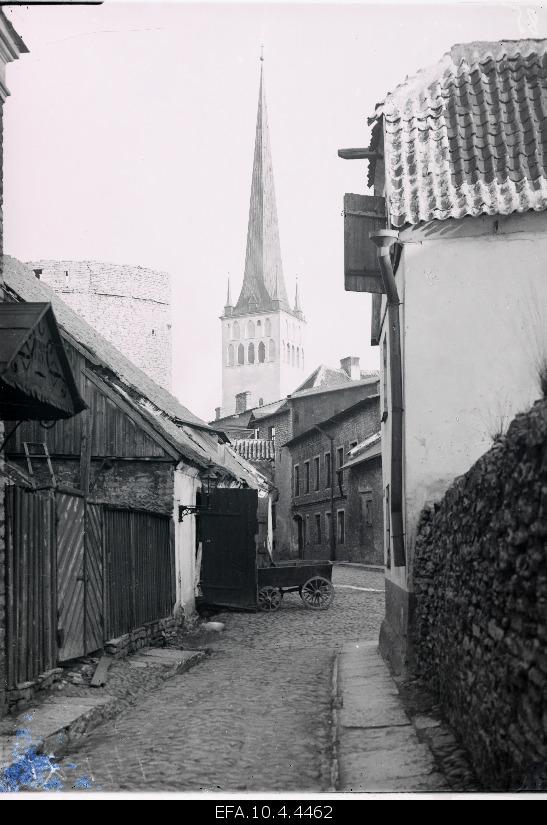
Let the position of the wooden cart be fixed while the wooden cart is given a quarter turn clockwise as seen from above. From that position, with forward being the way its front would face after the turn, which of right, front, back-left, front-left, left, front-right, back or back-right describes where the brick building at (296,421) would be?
front

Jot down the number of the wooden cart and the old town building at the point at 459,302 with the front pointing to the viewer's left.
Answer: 2

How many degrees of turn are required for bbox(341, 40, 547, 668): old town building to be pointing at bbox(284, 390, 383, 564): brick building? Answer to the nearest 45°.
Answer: approximately 90° to its right

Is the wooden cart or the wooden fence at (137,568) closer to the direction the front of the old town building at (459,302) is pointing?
the wooden fence

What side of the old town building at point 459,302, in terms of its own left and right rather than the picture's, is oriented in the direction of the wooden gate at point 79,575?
front

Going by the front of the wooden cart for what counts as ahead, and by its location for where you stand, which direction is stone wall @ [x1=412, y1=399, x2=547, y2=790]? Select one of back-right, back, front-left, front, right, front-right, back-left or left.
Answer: left

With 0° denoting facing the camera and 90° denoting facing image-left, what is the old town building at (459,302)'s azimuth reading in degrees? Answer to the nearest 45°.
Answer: approximately 90°

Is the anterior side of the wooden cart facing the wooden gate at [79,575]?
no

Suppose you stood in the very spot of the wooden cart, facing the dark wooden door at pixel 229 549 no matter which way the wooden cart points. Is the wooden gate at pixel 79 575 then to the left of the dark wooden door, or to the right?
left

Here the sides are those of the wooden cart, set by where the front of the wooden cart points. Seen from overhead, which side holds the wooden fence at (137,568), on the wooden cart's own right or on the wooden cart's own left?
on the wooden cart's own left

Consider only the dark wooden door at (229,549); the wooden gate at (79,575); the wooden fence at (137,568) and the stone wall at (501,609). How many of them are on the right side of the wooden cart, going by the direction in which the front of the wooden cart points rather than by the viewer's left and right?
0

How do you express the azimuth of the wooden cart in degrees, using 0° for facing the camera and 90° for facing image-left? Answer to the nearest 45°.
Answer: approximately 90°

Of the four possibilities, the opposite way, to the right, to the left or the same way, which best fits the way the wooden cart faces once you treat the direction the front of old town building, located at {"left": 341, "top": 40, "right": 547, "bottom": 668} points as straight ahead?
the same way

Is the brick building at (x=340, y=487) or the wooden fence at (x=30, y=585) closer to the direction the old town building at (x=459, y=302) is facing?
the wooden fence

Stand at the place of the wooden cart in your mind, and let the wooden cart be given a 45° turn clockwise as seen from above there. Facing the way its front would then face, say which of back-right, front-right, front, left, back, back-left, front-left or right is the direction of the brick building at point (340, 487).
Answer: front-right

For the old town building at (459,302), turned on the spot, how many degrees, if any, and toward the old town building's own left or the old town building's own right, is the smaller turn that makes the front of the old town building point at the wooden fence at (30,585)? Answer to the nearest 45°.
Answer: approximately 45° to the old town building's own left

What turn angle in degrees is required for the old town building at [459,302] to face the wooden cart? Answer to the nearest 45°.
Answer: approximately 90° to its right

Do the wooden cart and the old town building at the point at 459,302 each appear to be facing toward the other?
no

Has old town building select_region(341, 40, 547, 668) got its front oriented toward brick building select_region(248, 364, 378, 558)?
no
